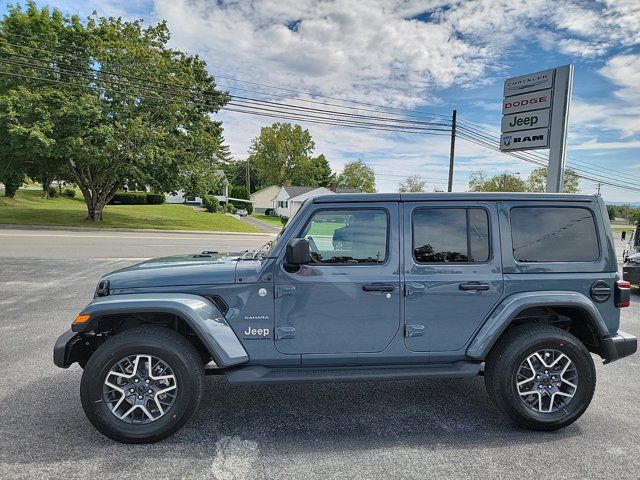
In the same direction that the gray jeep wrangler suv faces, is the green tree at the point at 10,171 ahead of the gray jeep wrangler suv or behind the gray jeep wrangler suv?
ahead

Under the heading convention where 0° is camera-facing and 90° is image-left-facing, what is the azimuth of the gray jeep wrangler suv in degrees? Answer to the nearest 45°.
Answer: approximately 90°

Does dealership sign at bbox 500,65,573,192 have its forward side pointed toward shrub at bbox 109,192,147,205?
no

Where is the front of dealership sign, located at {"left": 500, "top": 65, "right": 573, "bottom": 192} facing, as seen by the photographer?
facing the viewer and to the left of the viewer

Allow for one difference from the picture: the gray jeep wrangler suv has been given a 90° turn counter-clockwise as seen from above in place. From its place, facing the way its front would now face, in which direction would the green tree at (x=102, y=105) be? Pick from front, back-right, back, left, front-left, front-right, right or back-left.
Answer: back-right

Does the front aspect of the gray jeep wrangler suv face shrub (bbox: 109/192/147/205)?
no

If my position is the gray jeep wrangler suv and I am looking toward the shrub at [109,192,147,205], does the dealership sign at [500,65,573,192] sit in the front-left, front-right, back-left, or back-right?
front-right

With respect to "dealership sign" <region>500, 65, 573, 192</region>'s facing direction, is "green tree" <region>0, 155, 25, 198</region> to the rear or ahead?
ahead

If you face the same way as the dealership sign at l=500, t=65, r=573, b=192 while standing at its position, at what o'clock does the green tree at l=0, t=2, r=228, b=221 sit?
The green tree is roughly at 1 o'clock from the dealership sign.

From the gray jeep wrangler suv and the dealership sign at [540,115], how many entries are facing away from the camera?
0
